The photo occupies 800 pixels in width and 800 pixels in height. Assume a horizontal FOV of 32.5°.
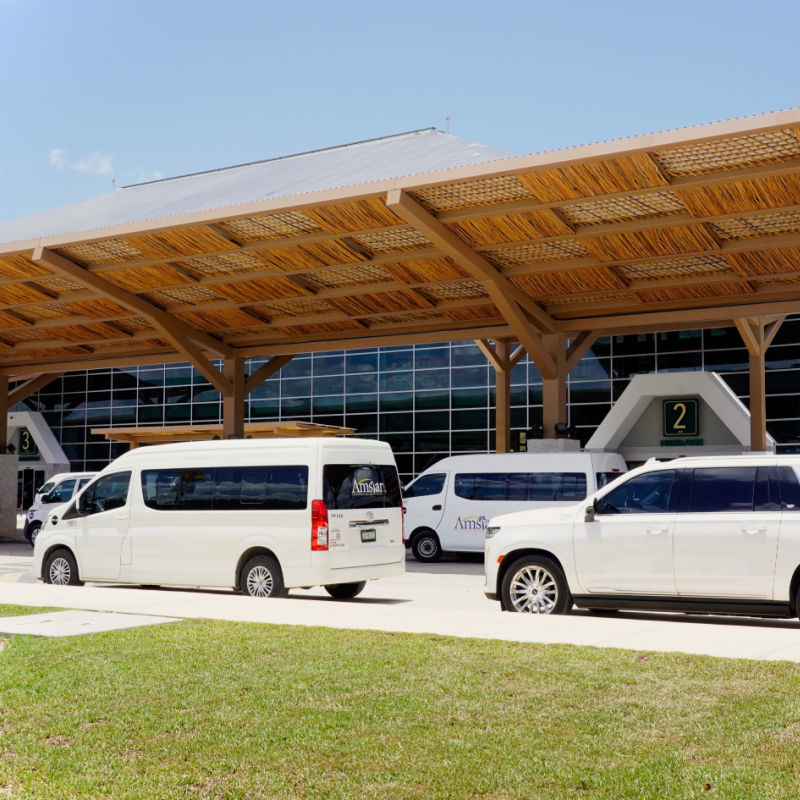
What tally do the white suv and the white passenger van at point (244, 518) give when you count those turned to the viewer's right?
0

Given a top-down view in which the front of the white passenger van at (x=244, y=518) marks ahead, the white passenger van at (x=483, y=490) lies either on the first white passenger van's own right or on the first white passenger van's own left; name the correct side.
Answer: on the first white passenger van's own right

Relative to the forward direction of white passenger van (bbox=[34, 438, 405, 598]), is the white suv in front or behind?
behind

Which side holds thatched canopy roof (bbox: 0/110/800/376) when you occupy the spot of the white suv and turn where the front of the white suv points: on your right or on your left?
on your right

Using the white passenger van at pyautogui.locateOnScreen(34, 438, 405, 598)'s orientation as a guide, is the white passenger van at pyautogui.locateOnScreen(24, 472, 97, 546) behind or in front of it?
in front

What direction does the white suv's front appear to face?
to the viewer's left

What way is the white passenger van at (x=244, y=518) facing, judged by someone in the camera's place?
facing away from the viewer and to the left of the viewer

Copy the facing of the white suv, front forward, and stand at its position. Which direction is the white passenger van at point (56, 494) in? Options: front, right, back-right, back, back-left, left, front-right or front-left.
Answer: front-right
